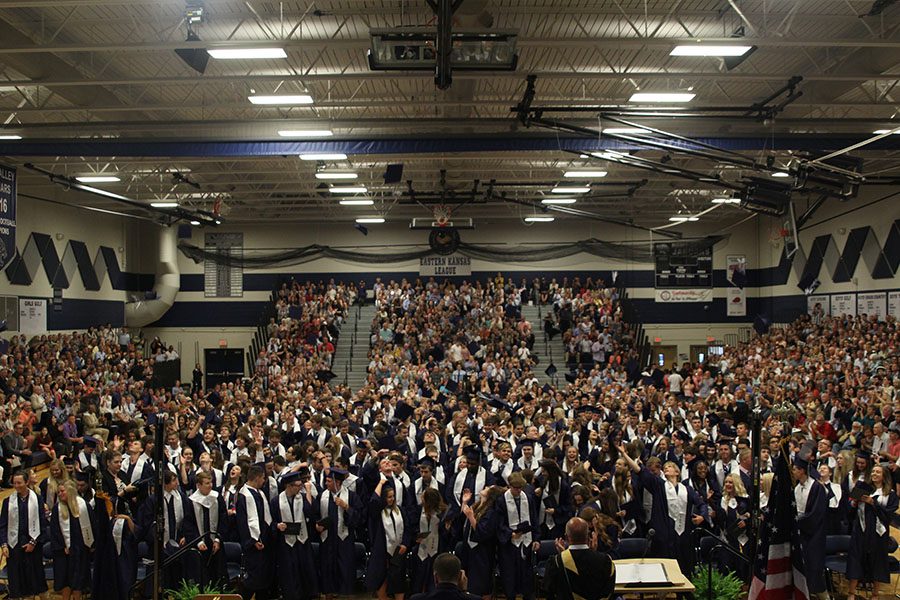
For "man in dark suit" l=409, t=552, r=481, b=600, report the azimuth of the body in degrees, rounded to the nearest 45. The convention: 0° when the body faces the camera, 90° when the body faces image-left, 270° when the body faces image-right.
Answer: approximately 180°

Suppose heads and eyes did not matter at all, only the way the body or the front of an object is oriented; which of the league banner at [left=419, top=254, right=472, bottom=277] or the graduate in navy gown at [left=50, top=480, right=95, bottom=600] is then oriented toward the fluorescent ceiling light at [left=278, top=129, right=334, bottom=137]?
the league banner

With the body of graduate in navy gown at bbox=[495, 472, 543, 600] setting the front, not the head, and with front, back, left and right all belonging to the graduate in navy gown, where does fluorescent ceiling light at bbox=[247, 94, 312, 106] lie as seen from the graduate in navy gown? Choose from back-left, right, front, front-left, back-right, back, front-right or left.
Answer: back-right

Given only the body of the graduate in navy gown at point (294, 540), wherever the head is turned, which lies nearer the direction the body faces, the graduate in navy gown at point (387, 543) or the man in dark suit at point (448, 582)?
the man in dark suit

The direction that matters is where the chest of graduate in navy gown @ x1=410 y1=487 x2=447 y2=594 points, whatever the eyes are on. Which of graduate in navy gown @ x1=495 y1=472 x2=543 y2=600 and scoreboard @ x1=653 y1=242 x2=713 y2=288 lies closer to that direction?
the graduate in navy gown
